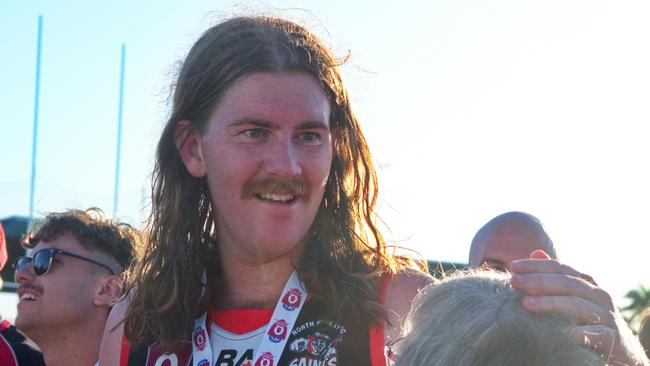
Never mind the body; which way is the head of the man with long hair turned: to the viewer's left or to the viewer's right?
to the viewer's right

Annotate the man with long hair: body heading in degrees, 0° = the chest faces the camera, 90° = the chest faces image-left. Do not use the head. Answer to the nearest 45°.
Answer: approximately 0°

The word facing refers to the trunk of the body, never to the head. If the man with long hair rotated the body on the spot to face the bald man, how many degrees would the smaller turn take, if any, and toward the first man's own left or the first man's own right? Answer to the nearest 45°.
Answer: approximately 135° to the first man's own left
